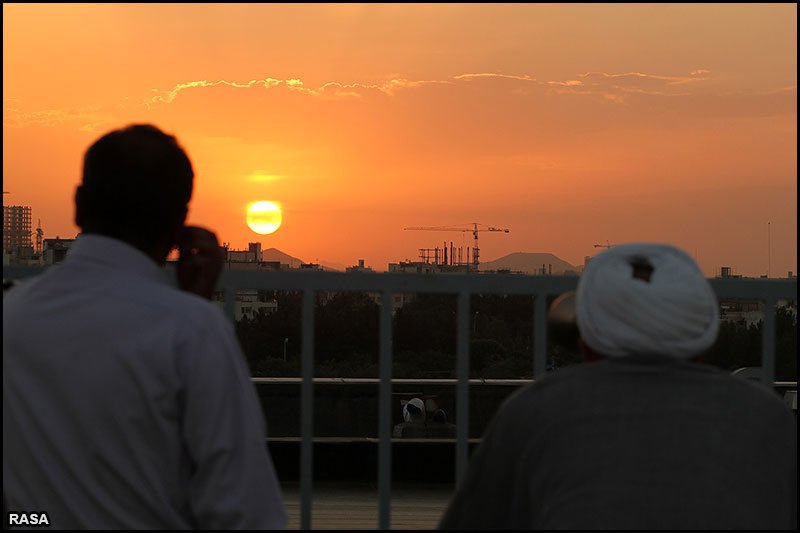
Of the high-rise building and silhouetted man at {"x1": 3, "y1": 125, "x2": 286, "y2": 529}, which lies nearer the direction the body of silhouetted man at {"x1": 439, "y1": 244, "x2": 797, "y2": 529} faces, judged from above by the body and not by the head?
the high-rise building

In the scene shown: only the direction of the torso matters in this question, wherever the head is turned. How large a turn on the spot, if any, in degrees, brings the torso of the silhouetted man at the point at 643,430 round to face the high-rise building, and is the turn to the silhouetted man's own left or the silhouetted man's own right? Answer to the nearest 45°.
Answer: approximately 45° to the silhouetted man's own left

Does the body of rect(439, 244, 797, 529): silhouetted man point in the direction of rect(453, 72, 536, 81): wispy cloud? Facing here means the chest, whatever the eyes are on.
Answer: yes

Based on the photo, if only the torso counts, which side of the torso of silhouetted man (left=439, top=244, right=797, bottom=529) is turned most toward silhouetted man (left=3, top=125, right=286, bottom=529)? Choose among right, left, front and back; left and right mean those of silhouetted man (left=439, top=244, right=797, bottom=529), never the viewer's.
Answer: left

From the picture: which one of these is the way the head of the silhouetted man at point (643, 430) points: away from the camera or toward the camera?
away from the camera

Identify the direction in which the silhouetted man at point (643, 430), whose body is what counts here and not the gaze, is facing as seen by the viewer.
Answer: away from the camera

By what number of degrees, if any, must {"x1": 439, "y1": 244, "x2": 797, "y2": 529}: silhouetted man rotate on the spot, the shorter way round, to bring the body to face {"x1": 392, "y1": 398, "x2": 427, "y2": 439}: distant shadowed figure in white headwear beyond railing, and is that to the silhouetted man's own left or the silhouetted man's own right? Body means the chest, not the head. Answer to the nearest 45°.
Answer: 0° — they already face them

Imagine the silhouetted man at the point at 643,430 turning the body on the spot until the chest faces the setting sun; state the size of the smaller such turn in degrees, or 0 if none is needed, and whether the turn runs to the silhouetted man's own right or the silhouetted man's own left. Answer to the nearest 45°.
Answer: approximately 45° to the silhouetted man's own left

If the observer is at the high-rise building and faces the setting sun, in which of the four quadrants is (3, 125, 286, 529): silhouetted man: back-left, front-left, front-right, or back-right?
back-right

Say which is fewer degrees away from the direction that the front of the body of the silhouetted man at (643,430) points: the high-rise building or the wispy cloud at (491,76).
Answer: the wispy cloud
